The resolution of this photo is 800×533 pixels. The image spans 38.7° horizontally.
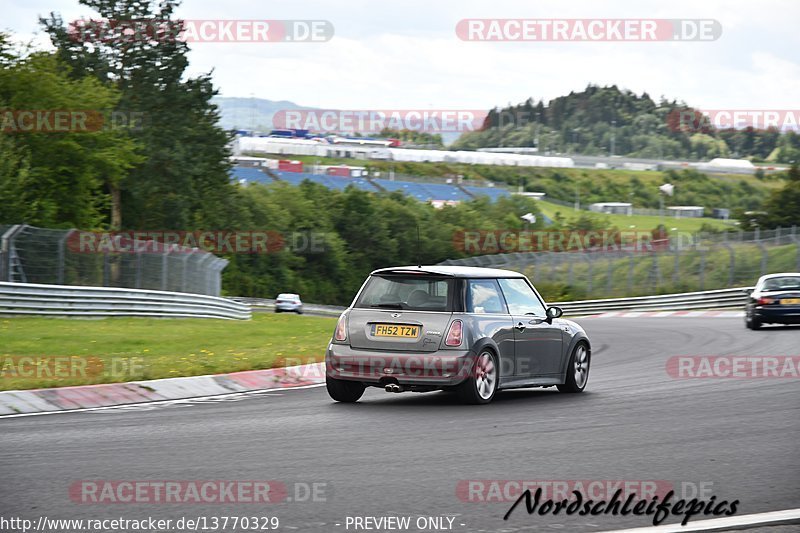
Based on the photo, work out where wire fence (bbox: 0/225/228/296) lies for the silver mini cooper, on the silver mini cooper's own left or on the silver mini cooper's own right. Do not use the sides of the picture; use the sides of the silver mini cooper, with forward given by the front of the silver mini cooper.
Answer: on the silver mini cooper's own left

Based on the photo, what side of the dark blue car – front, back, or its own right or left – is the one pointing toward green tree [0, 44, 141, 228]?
left

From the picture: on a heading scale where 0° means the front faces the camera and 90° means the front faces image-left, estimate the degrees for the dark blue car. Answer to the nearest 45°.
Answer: approximately 180°

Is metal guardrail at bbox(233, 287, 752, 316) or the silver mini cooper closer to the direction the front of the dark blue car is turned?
the metal guardrail

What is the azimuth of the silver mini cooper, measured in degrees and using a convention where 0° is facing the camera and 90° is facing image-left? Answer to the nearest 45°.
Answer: approximately 225°

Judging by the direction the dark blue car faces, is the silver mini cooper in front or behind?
behind
